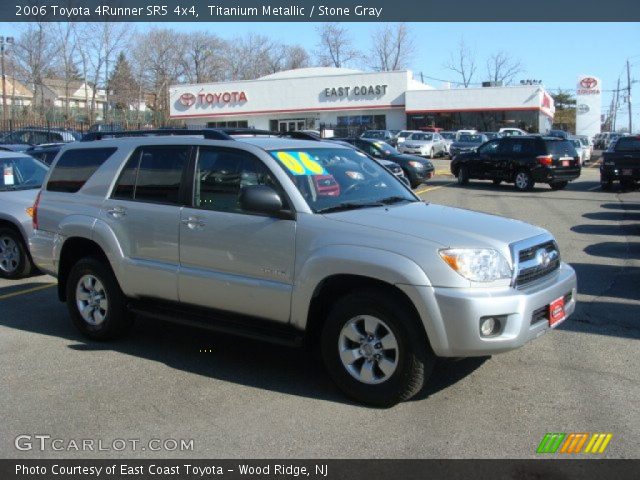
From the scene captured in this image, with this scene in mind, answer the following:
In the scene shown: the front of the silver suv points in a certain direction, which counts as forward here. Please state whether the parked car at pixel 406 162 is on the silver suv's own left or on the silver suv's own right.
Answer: on the silver suv's own left

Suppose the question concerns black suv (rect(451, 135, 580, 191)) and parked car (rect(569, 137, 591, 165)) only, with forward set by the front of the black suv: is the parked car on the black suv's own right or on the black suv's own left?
on the black suv's own right

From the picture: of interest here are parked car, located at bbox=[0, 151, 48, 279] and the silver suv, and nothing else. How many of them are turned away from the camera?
0

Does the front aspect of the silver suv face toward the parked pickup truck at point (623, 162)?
no

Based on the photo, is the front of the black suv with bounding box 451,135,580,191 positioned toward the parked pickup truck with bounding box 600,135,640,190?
no

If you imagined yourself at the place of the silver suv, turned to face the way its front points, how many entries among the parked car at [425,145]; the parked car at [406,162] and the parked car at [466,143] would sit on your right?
0

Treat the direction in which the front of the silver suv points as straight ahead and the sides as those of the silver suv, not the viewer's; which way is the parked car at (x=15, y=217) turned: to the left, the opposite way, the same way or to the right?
the same way

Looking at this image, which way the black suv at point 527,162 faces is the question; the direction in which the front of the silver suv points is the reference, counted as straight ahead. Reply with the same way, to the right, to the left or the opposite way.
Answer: the opposite way

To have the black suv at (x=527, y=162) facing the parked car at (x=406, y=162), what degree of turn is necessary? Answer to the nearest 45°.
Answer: approximately 45° to its left

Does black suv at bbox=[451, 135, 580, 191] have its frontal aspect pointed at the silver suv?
no

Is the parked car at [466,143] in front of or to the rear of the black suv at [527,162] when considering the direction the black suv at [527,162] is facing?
in front

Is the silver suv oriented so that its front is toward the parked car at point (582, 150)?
no

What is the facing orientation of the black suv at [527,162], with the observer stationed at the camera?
facing away from the viewer and to the left of the viewer

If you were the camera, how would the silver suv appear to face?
facing the viewer and to the right of the viewer
